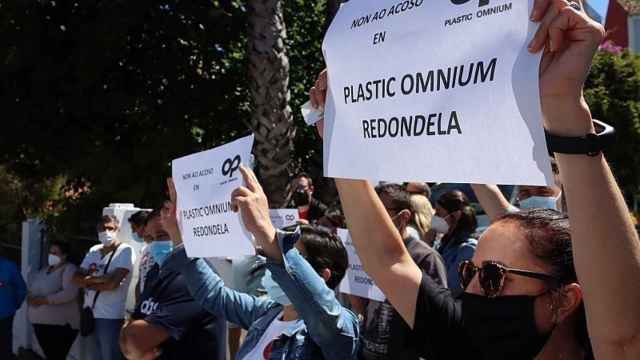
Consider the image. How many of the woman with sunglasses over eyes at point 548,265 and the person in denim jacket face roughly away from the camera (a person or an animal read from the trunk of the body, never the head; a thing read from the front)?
0

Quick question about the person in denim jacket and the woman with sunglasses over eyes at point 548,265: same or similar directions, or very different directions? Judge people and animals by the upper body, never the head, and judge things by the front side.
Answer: same or similar directions

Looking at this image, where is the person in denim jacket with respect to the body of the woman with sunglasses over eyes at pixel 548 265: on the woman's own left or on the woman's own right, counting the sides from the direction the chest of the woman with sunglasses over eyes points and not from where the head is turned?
on the woman's own right

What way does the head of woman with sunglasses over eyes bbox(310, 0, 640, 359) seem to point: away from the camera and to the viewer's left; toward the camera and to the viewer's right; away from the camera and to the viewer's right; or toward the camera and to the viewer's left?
toward the camera and to the viewer's left

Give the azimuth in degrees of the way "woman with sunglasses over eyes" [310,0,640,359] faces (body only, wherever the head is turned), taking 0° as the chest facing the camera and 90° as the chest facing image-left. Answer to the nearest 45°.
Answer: approximately 45°
